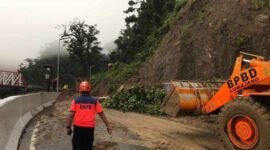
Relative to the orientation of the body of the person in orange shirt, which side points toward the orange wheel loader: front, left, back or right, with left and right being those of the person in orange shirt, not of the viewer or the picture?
right

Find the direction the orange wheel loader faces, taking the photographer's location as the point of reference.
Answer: facing away from the viewer and to the left of the viewer

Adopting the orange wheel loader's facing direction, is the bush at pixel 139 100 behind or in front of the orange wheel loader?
in front

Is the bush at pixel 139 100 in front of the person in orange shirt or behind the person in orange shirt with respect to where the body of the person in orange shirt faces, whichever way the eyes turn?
in front

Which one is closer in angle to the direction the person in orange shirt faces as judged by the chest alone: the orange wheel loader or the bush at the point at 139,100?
the bush

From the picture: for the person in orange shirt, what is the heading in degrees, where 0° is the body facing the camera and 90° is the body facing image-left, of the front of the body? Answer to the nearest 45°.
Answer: approximately 180°

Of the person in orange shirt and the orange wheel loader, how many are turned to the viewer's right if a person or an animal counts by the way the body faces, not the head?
0
